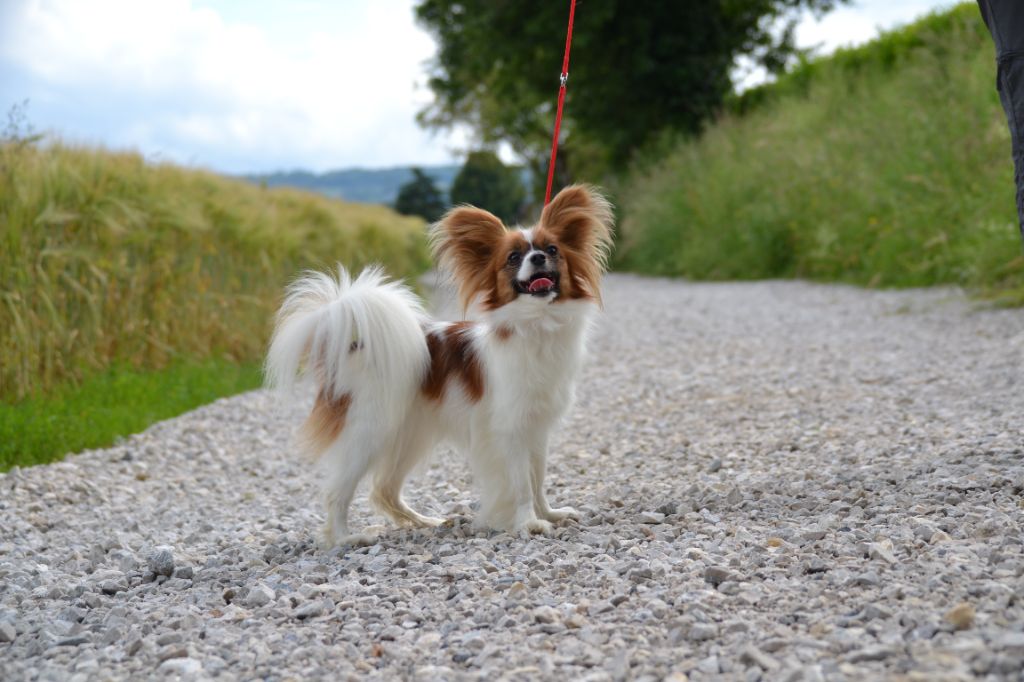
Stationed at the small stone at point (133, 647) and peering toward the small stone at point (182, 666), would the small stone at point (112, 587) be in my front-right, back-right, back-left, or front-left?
back-left

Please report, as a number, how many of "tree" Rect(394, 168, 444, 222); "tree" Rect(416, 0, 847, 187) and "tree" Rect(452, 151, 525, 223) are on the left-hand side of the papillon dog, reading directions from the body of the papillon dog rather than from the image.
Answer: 3

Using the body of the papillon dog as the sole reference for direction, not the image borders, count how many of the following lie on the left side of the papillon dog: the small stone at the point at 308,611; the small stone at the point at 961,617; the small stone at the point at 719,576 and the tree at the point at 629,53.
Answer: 1

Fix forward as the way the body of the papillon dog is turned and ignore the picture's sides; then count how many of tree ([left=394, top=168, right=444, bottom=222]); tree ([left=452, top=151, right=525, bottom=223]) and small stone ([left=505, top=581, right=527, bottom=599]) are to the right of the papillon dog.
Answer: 1

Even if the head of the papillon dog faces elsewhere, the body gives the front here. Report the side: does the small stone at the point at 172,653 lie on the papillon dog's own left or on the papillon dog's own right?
on the papillon dog's own right

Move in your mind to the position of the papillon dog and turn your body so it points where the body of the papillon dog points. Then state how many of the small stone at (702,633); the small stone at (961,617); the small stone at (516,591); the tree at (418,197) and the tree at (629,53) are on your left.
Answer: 2

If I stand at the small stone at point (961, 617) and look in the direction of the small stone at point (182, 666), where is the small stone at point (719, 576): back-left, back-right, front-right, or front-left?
front-right

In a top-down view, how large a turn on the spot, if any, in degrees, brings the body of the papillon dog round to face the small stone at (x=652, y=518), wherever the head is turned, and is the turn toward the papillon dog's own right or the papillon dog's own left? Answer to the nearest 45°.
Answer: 0° — it already faces it

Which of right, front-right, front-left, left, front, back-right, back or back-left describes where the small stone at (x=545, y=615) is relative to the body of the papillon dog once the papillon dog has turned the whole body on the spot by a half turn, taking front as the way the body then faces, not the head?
left

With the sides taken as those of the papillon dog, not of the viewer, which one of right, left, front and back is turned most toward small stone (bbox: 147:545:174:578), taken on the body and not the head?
back

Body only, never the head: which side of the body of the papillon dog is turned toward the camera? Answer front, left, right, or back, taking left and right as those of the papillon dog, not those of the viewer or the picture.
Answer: right

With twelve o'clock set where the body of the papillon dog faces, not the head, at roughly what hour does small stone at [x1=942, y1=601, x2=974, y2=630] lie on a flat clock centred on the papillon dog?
The small stone is roughly at 2 o'clock from the papillon dog.
